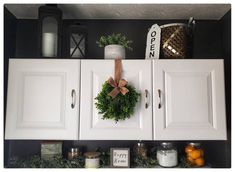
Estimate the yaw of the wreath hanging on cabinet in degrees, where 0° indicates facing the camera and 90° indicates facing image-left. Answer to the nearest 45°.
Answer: approximately 0°

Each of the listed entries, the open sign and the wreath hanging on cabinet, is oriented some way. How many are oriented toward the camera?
2

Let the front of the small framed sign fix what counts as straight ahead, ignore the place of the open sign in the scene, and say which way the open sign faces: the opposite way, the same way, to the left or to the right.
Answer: the same way

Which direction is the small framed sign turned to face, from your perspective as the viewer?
facing the viewer

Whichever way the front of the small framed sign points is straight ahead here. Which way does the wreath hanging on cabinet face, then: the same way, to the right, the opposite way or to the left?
the same way

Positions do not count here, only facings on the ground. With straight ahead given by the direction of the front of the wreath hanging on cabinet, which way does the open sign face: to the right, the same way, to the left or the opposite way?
the same way

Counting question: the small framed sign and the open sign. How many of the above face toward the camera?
2

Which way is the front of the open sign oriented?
toward the camera
